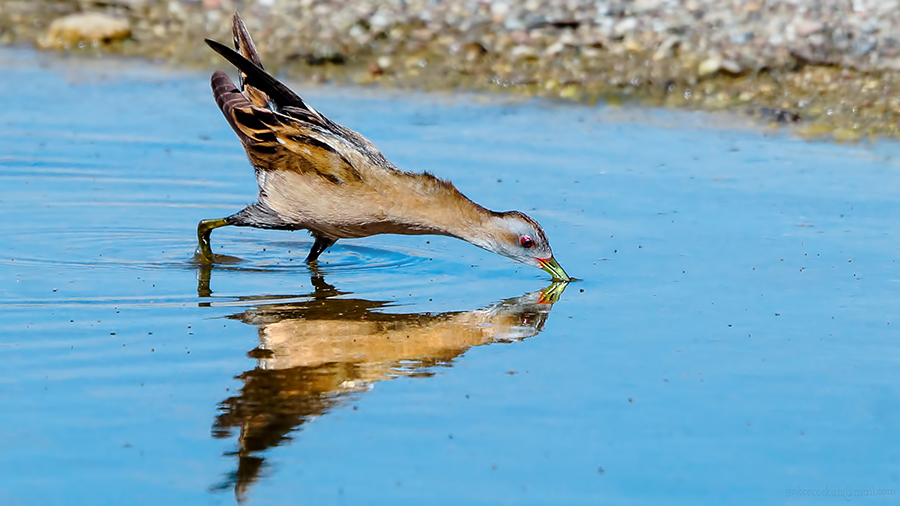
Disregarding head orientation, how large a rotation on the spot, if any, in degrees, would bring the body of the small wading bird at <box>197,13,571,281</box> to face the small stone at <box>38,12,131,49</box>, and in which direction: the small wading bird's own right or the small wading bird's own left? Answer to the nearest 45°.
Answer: approximately 135° to the small wading bird's own left

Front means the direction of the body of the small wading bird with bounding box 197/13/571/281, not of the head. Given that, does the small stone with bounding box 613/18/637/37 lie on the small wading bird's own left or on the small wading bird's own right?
on the small wading bird's own left

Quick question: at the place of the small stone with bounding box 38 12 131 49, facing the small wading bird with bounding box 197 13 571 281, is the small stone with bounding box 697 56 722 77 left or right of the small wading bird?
left

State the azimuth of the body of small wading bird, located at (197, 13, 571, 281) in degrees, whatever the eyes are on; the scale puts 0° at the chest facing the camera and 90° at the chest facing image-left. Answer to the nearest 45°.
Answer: approximately 270°
